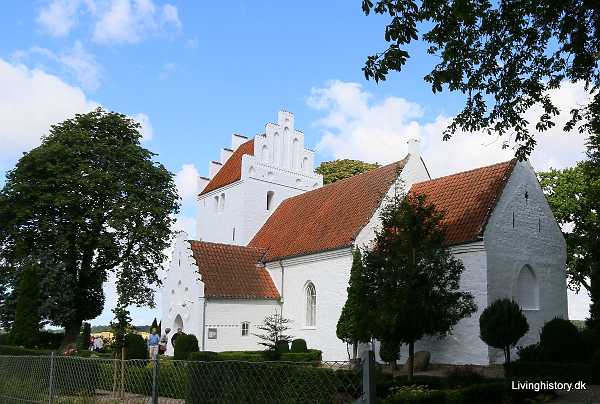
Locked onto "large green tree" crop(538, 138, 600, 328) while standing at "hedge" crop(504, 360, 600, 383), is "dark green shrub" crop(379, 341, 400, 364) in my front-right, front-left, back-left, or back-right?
front-left

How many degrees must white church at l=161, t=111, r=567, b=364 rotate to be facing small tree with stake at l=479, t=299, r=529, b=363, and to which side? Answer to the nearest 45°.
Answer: approximately 90° to its left

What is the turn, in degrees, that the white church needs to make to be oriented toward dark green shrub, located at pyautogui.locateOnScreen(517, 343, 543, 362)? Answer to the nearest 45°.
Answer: approximately 90° to its left

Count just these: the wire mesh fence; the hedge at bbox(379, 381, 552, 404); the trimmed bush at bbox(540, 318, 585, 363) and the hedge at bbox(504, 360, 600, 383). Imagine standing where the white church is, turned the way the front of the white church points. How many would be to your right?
0

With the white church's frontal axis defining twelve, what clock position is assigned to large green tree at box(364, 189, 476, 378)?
The large green tree is roughly at 10 o'clock from the white church.

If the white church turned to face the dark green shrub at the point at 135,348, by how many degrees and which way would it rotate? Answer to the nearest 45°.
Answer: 0° — it already faces it

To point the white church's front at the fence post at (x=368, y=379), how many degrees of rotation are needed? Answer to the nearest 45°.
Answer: approximately 45° to its left

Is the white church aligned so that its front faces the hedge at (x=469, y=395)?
no

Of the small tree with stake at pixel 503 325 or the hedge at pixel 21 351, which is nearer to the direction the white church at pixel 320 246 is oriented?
the hedge
